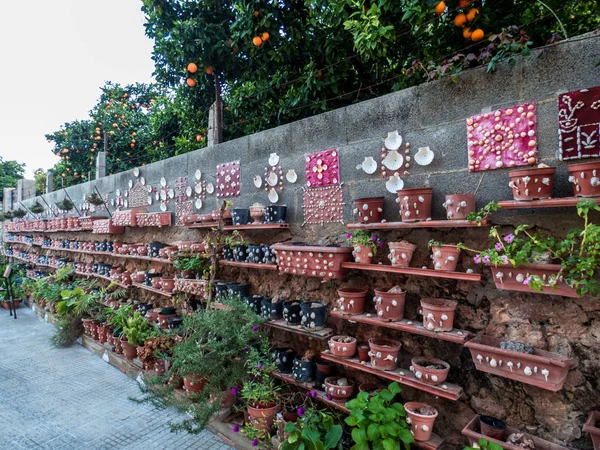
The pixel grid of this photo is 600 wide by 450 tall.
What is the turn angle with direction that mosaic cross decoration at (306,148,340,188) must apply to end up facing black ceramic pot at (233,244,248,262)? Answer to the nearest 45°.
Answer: approximately 90° to its right

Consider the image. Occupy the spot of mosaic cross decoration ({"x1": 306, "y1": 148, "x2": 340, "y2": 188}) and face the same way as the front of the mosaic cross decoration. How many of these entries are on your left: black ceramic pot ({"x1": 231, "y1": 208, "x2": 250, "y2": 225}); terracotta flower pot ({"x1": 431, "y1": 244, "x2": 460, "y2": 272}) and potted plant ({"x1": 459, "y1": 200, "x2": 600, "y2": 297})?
2

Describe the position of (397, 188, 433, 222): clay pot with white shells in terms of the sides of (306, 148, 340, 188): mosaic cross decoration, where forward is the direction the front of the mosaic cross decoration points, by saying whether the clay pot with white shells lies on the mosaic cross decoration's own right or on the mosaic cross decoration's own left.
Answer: on the mosaic cross decoration's own left

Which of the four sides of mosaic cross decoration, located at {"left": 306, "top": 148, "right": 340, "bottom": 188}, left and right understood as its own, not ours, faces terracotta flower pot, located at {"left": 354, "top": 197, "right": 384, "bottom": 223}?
left

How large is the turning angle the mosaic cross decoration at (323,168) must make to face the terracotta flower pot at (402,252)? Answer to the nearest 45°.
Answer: approximately 90° to its left

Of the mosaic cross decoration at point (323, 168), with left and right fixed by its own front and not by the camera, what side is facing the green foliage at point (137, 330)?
right

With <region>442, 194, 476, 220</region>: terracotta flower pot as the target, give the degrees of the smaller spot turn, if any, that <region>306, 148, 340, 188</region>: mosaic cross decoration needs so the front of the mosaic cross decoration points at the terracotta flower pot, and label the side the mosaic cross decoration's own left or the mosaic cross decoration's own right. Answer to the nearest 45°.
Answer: approximately 90° to the mosaic cross decoration's own left

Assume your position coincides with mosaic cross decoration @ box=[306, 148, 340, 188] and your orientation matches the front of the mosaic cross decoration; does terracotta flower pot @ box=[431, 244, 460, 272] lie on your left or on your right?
on your left

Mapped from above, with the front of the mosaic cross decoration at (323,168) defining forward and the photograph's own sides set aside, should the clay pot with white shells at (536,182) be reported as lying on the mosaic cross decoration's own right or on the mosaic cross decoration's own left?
on the mosaic cross decoration's own left
